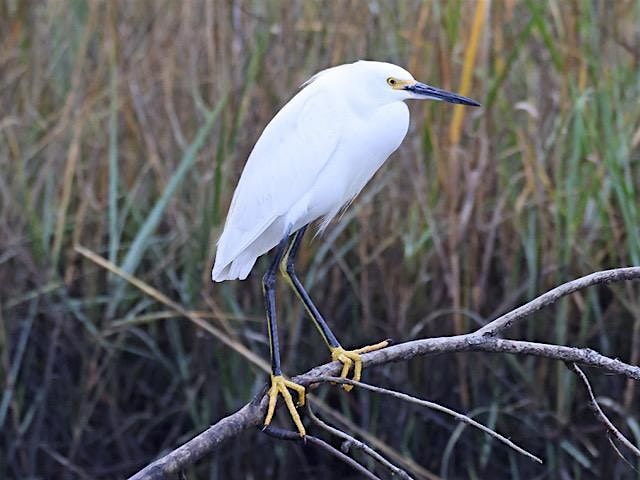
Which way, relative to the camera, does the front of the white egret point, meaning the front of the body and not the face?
to the viewer's right
